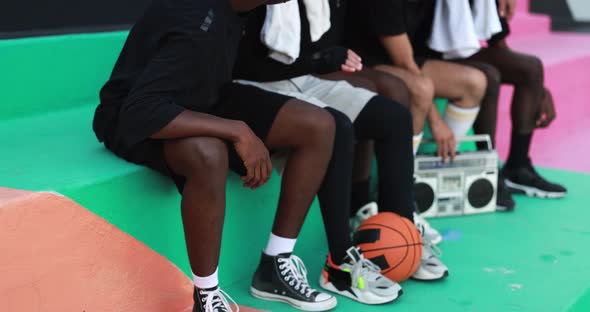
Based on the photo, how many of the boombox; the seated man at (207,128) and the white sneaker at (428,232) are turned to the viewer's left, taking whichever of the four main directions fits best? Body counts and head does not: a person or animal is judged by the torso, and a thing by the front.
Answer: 0

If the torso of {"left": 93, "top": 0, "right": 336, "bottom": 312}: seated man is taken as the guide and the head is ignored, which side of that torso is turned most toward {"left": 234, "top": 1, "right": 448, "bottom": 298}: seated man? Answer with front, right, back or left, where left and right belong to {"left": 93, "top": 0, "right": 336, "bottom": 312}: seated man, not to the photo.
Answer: left

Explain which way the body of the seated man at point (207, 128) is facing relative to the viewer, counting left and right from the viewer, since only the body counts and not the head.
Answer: facing the viewer and to the right of the viewer

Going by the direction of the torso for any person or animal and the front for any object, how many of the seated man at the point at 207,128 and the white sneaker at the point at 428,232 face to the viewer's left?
0

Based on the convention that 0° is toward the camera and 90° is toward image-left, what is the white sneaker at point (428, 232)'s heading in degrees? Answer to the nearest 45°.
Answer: approximately 315°

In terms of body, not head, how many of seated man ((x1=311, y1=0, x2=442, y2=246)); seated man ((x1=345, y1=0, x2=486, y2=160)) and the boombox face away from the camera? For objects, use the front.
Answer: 0

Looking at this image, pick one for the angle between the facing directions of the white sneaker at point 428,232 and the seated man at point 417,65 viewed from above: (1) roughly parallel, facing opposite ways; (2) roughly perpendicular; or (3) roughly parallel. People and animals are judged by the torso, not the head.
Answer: roughly parallel

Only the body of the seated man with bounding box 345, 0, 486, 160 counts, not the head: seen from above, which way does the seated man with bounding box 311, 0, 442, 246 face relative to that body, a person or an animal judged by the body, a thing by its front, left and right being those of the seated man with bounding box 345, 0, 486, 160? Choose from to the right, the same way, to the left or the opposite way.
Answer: the same way

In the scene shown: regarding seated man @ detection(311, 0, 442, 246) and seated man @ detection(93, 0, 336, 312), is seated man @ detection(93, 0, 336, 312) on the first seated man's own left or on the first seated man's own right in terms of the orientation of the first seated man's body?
on the first seated man's own right

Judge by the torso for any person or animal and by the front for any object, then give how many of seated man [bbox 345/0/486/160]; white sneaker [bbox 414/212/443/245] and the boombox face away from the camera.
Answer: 0

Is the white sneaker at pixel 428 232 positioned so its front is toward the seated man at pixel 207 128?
no

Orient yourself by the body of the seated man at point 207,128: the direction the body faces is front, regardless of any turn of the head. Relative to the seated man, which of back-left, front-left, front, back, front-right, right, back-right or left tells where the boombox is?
left

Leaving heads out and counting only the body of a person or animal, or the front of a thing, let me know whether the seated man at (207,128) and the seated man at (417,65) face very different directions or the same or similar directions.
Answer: same or similar directions

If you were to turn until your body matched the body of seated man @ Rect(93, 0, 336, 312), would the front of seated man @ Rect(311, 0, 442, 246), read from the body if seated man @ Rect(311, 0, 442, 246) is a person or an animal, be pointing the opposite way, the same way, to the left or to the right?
the same way

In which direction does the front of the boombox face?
toward the camera
